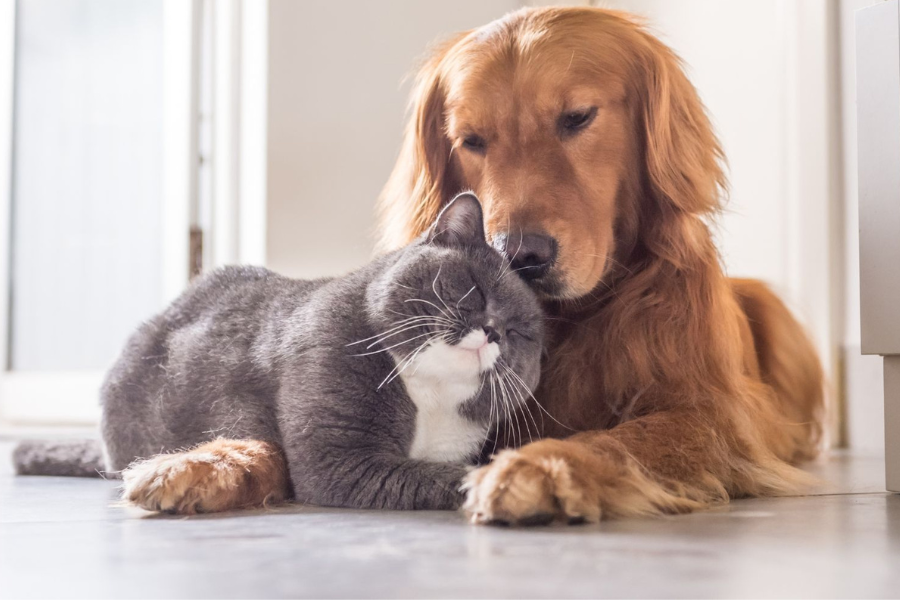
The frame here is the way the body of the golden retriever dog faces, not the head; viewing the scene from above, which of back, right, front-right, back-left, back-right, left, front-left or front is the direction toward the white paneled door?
right

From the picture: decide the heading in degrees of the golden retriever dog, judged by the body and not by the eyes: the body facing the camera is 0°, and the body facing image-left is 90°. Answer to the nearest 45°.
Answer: approximately 45°

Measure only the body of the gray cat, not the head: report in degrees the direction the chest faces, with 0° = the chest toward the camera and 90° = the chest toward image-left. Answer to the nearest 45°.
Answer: approximately 315°

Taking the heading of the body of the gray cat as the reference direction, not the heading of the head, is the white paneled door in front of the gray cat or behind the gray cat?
behind

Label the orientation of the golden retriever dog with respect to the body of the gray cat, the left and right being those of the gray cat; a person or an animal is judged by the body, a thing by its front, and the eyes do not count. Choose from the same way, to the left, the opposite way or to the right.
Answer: to the right
